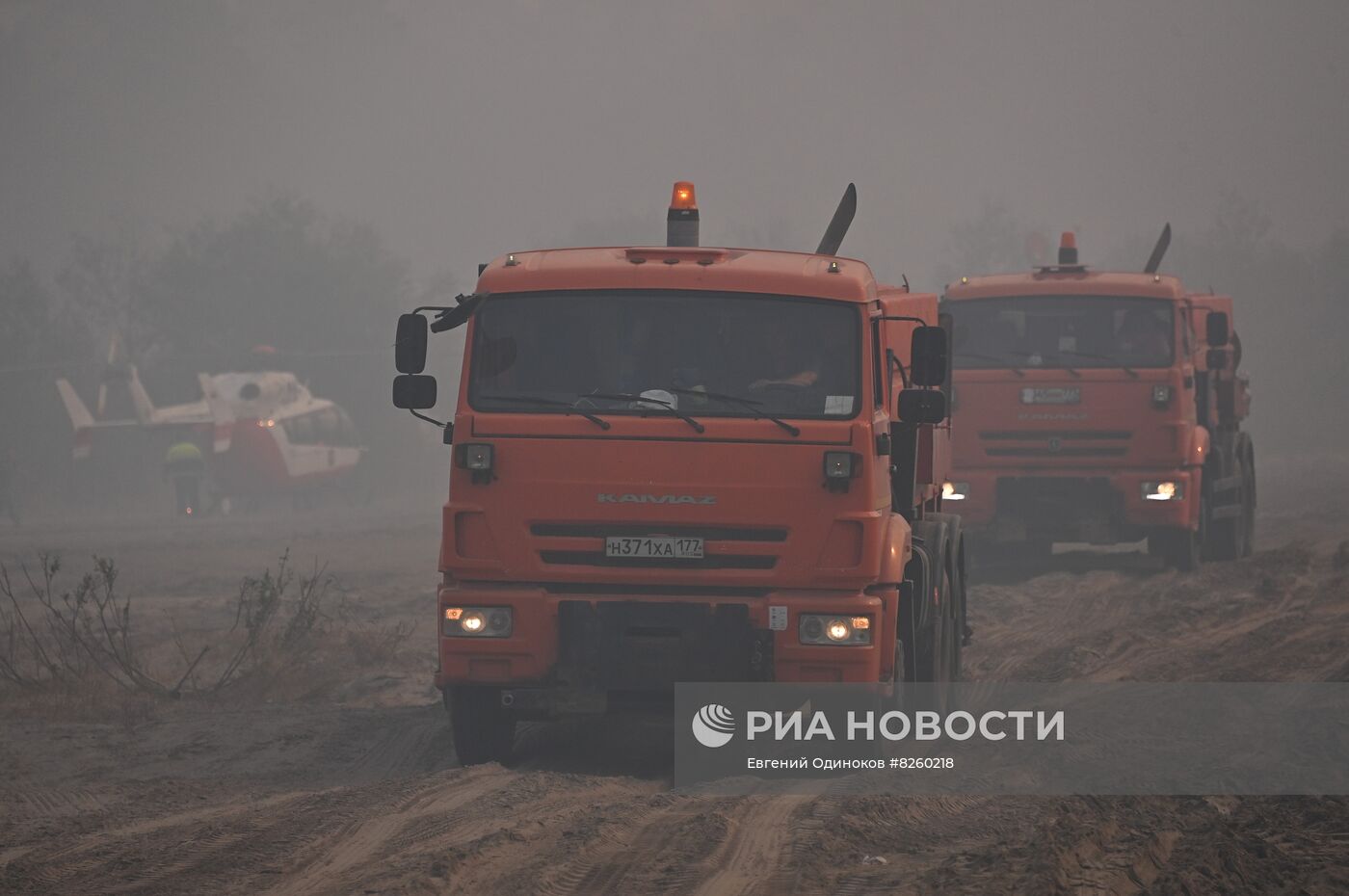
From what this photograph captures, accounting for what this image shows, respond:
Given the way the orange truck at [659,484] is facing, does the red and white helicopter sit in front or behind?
behind

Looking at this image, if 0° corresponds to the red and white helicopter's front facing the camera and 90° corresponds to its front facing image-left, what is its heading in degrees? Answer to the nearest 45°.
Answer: approximately 270°

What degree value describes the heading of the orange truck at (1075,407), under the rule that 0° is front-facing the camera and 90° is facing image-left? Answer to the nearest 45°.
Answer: approximately 0°

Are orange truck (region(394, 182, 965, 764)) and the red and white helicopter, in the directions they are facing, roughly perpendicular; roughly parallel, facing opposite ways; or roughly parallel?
roughly perpendicular

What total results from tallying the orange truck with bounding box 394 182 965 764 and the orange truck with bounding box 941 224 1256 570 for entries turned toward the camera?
2
